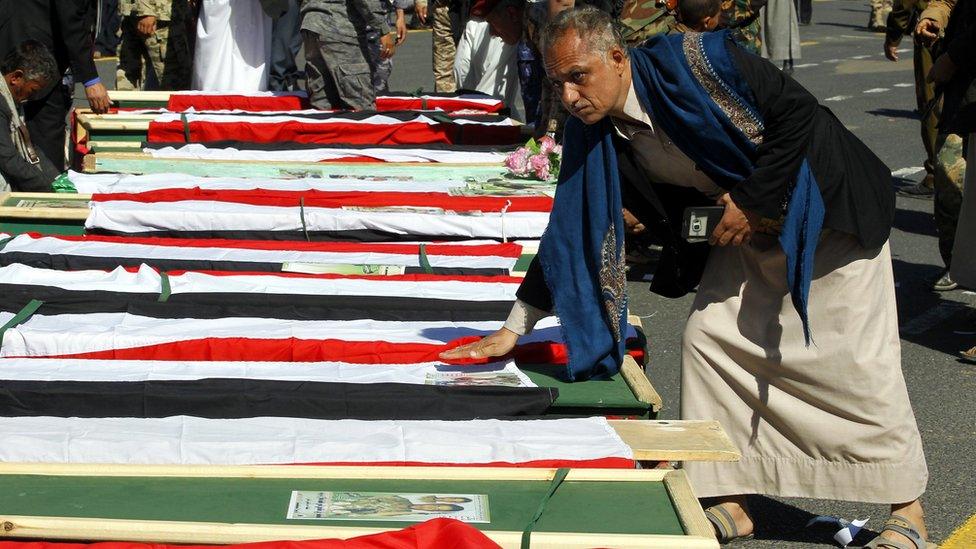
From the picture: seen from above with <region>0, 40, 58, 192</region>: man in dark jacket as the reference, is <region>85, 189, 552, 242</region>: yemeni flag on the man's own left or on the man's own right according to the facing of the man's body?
on the man's own right

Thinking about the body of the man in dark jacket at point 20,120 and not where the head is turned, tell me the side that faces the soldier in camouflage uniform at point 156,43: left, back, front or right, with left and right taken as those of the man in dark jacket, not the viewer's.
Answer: left

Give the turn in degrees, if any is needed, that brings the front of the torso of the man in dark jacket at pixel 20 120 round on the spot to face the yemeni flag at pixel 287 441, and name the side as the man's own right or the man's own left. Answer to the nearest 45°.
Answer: approximately 90° to the man's own right

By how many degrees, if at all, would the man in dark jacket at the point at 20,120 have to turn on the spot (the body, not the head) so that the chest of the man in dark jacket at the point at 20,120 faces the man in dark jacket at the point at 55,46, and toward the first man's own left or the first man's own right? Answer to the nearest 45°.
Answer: approximately 90° to the first man's own left

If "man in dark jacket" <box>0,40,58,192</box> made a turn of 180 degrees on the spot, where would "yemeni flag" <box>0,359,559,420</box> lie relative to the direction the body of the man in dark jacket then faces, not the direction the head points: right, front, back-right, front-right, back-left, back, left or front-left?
left

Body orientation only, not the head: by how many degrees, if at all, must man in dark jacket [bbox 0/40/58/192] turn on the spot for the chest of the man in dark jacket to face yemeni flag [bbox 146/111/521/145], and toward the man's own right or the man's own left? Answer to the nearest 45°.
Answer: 0° — they already face it

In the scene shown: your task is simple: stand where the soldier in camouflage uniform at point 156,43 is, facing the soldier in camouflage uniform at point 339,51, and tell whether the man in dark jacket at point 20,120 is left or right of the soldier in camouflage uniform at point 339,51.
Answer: right

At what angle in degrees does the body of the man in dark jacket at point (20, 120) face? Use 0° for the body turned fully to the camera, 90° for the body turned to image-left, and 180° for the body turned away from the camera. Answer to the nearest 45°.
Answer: approximately 270°

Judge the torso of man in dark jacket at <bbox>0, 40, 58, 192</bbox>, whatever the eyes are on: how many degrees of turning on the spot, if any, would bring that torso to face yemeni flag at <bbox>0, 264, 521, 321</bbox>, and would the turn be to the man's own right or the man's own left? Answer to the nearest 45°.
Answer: approximately 90° to the man's own right

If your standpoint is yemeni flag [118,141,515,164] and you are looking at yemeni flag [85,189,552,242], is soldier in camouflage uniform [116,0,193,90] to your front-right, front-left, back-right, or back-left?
back-right

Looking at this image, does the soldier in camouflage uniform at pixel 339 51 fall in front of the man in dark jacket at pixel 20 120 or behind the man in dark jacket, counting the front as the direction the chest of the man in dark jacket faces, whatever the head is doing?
in front

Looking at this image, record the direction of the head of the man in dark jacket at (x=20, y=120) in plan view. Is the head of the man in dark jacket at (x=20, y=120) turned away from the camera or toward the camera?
toward the camera

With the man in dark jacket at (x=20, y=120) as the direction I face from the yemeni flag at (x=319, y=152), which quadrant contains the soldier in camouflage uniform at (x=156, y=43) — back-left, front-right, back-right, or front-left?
front-right
